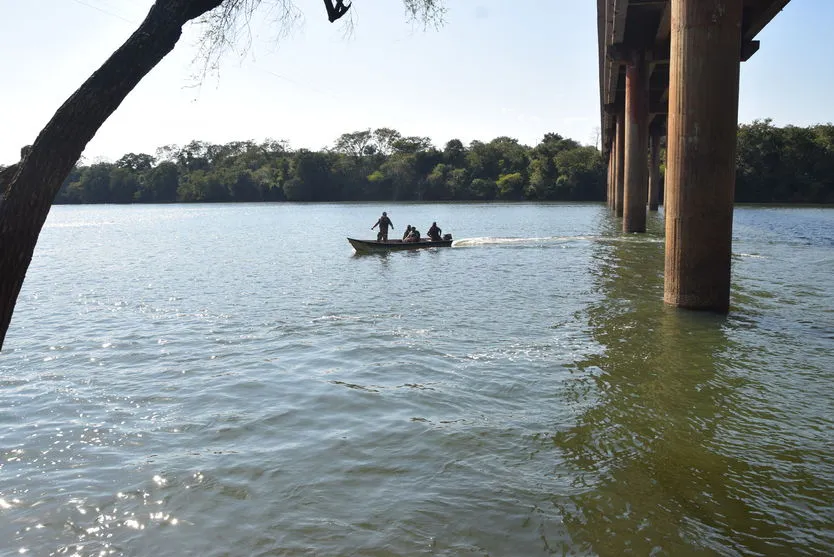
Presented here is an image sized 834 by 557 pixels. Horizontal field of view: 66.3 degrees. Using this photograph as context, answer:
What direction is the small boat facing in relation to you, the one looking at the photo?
facing to the left of the viewer
